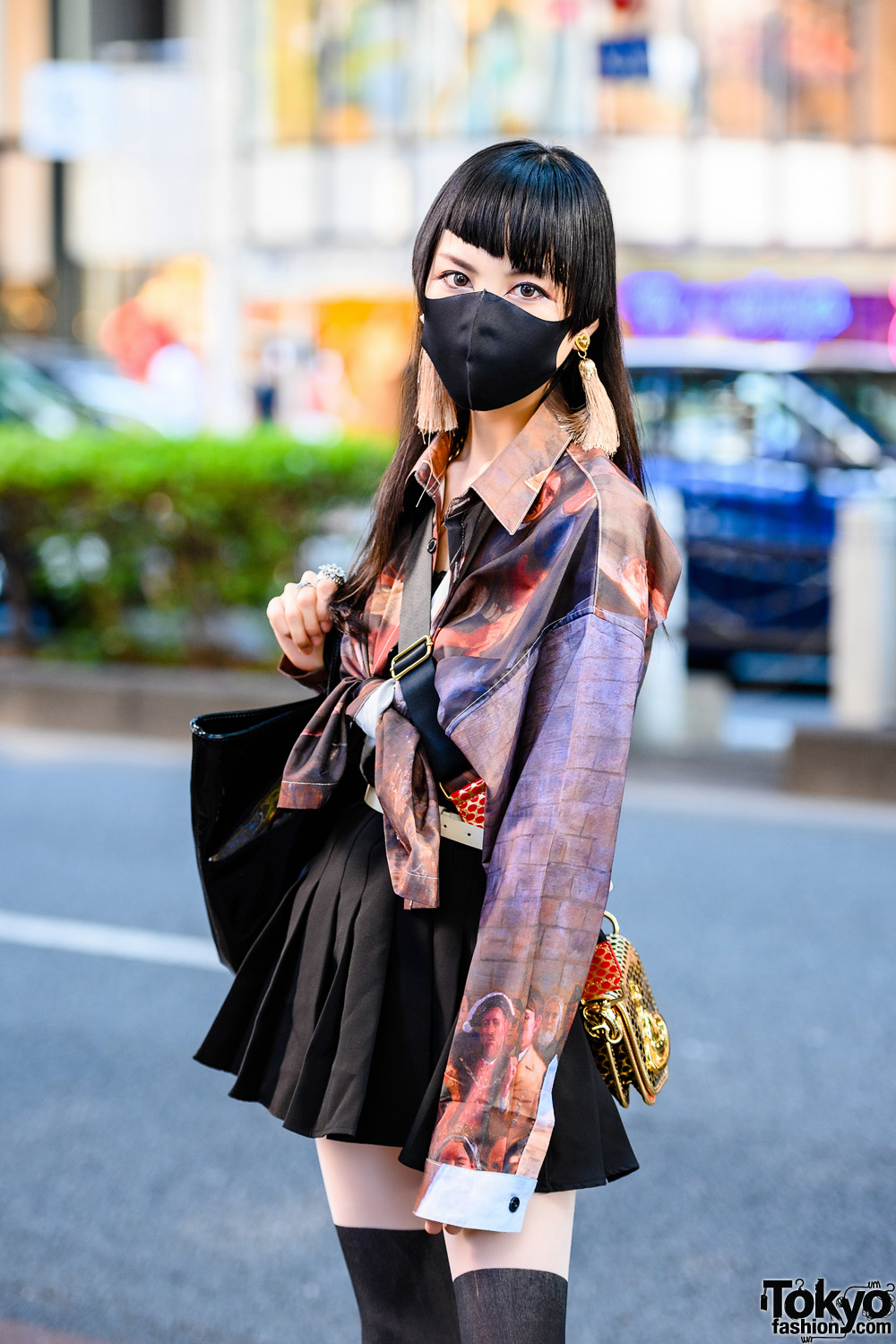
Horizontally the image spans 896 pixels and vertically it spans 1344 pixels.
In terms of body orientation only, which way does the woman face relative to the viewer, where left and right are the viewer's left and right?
facing the viewer and to the left of the viewer

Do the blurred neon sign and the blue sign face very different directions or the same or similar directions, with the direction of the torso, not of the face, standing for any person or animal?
same or similar directions

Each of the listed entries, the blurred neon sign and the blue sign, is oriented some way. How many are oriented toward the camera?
2

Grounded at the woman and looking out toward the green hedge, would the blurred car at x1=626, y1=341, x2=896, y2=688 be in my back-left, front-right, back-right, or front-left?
front-right

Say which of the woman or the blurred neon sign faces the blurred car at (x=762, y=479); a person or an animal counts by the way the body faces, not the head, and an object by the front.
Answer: the blurred neon sign

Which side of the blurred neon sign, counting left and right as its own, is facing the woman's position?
front

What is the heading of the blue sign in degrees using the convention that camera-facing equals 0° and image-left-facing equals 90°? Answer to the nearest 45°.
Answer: approximately 0°

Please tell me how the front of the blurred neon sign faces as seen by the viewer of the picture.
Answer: facing the viewer

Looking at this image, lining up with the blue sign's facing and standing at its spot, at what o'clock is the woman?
The woman is roughly at 12 o'clock from the blue sign.
